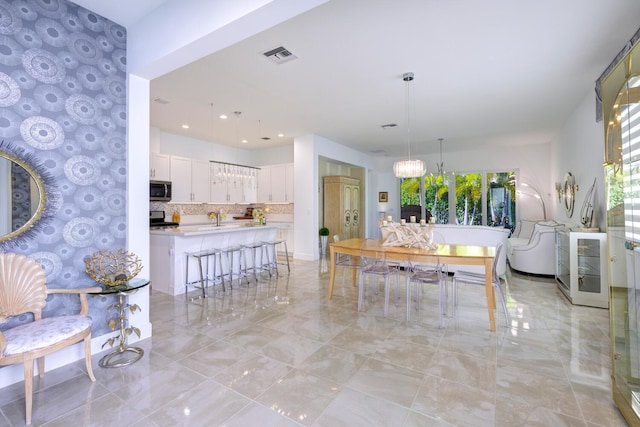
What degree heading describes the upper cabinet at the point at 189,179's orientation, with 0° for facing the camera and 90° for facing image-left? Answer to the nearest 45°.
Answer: approximately 315°

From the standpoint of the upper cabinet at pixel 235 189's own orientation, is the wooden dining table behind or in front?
in front

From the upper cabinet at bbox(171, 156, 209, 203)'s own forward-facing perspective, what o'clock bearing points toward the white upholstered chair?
The white upholstered chair is roughly at 2 o'clock from the upper cabinet.

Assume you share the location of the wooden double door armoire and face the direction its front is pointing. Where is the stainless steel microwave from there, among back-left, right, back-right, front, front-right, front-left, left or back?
right

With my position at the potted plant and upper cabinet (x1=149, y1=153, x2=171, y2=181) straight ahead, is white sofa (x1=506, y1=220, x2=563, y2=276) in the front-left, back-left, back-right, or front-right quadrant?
back-left

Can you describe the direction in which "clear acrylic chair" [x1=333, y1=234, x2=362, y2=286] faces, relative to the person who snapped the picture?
facing to the right of the viewer

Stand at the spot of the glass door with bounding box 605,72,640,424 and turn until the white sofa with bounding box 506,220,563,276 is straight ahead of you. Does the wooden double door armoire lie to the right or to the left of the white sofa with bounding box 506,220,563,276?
left

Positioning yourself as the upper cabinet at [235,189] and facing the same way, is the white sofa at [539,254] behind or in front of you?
in front

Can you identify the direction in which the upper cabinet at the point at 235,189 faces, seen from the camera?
facing the viewer and to the right of the viewer
